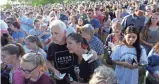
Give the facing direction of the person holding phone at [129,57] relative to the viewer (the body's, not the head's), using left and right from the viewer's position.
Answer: facing the viewer

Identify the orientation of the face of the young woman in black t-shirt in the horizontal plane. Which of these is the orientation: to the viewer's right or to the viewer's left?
to the viewer's left

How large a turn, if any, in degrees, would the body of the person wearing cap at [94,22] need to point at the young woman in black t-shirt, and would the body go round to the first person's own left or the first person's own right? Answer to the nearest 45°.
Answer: approximately 45° to the first person's own left

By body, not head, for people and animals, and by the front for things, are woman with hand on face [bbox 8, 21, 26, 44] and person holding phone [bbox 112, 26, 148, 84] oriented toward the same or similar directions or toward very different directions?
same or similar directions

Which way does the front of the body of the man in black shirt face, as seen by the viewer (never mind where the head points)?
toward the camera

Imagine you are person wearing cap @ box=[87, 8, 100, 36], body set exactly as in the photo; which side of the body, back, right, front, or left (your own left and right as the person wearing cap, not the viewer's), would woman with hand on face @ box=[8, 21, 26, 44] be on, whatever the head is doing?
front

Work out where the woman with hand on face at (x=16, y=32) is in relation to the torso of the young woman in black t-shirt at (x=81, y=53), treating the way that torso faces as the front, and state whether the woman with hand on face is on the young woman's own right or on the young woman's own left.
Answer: on the young woman's own right

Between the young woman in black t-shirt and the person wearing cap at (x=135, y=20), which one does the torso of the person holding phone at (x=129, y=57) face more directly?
the young woman in black t-shirt

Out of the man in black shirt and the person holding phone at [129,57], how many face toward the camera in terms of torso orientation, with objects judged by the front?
2

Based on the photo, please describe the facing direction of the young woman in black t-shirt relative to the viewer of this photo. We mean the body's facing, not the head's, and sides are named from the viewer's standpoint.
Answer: facing the viewer and to the left of the viewer

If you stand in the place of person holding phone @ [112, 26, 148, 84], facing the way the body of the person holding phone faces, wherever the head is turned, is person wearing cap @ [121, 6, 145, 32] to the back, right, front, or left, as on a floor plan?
back

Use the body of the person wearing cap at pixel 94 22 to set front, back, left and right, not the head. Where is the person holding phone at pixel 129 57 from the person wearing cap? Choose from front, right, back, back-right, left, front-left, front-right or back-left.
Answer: front-left

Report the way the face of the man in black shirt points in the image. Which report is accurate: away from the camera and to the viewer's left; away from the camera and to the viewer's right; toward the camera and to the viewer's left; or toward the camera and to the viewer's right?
toward the camera and to the viewer's left
